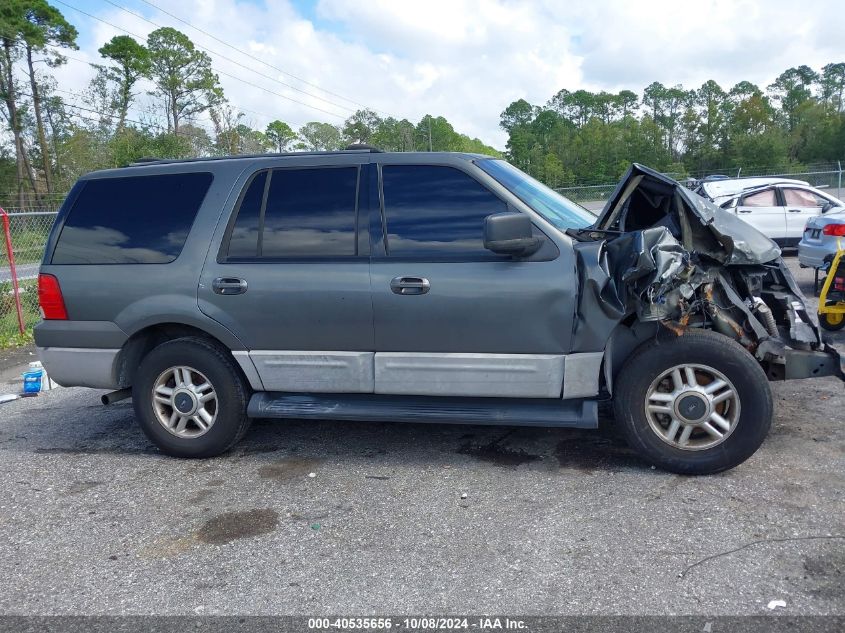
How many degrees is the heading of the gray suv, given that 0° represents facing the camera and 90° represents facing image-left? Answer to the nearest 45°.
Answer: approximately 270°

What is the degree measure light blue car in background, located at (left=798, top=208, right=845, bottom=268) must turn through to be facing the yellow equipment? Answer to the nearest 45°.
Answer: approximately 135° to its right

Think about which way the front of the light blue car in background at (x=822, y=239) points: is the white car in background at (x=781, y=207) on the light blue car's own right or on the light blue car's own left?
on the light blue car's own left

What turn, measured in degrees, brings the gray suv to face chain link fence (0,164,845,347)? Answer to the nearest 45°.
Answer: approximately 135° to its left

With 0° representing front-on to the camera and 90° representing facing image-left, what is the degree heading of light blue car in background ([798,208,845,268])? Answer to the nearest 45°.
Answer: approximately 225°
